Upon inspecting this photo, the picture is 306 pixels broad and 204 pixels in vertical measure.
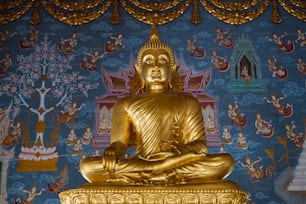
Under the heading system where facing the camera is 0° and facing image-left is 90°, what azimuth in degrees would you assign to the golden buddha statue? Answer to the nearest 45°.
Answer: approximately 0°
